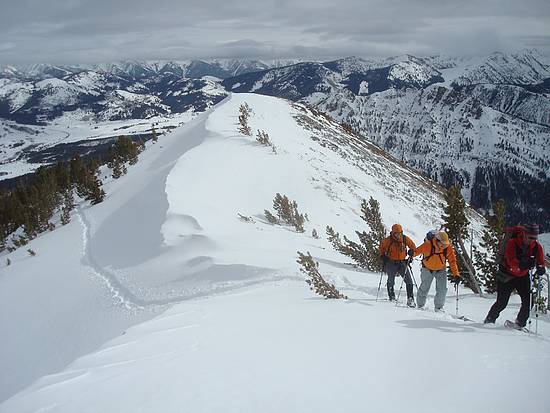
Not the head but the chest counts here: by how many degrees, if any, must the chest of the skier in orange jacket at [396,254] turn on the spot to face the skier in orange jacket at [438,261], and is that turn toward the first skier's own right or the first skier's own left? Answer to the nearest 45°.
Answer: approximately 45° to the first skier's own left

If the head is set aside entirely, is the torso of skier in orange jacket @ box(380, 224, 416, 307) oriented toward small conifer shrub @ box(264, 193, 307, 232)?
no

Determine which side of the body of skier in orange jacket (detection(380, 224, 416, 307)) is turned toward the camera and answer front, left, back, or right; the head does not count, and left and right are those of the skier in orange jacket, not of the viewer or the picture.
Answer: front

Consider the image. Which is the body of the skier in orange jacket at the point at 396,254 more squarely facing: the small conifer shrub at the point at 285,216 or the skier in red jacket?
the skier in red jacket

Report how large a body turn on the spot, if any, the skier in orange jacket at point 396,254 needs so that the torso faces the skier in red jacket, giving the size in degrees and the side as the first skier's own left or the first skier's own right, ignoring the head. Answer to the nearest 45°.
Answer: approximately 45° to the first skier's own left
